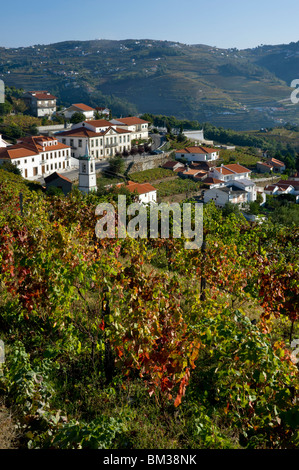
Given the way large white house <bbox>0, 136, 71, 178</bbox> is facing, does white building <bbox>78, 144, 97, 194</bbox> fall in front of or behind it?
in front

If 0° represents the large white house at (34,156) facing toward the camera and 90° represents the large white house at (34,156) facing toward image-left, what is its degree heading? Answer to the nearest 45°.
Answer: approximately 315°

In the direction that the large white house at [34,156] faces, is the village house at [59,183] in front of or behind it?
in front
